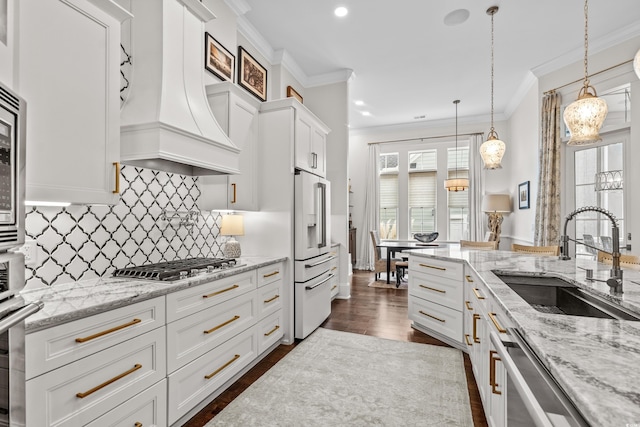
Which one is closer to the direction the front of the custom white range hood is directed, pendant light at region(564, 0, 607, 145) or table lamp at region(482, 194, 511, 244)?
the pendant light

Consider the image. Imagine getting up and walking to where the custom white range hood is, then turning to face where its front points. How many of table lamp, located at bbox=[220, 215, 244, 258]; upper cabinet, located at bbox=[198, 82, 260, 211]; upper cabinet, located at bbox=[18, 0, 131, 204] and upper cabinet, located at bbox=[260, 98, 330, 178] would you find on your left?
3

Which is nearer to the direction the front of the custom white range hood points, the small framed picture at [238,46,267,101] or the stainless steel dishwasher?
the stainless steel dishwasher

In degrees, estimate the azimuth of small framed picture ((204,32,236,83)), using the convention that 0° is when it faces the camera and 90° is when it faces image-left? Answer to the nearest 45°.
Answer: approximately 315°

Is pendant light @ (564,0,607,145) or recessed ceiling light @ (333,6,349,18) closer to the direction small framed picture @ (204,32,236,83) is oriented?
the pendant light
